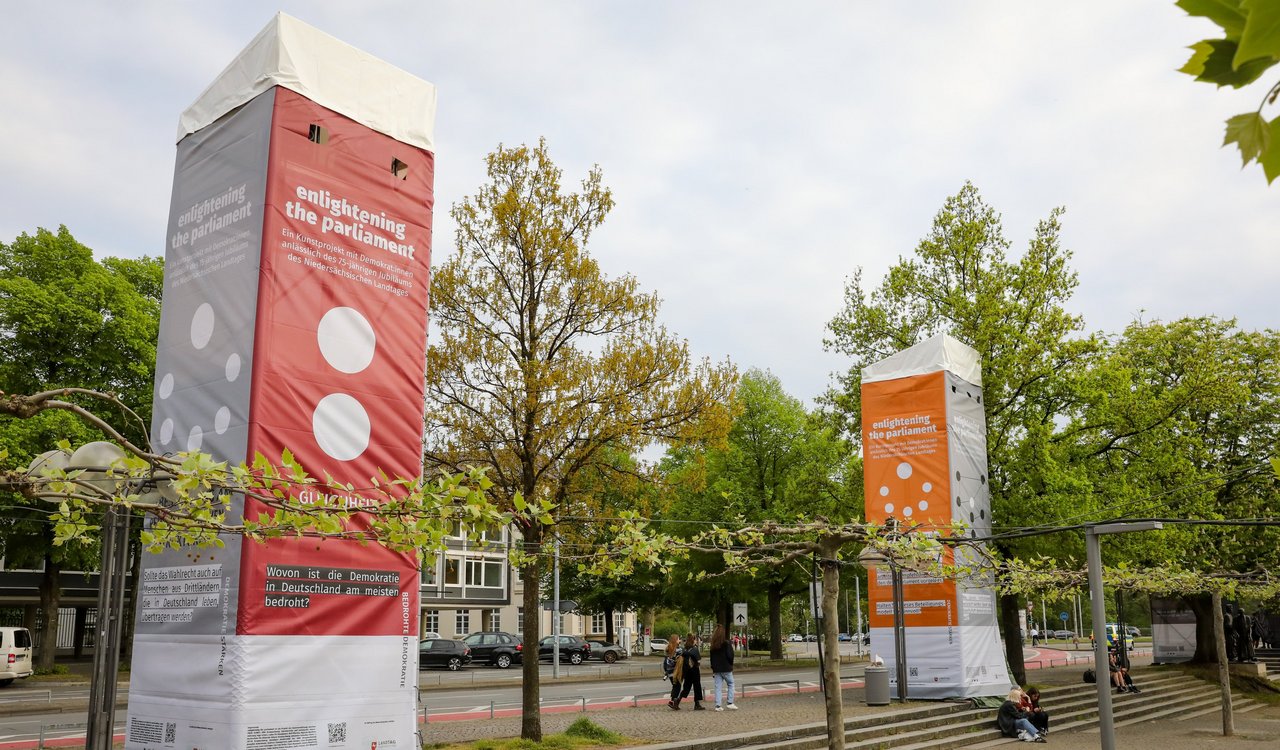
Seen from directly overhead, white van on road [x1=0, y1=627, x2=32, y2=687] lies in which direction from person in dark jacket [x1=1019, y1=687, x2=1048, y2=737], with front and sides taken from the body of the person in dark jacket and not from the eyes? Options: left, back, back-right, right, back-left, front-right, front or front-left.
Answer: back-right

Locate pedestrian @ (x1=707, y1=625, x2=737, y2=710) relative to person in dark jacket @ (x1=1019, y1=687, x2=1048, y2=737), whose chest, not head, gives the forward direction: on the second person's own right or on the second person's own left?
on the second person's own right

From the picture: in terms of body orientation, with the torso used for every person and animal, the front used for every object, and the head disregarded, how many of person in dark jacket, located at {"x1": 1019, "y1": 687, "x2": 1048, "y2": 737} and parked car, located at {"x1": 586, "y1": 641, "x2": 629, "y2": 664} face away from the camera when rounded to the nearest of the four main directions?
0

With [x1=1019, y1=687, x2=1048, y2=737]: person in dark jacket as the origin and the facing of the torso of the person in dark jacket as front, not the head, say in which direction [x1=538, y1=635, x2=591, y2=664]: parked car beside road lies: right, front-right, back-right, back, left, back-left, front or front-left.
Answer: back

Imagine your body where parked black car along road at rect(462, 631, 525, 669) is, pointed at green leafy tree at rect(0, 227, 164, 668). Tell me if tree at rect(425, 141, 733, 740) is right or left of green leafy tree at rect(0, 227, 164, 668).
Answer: left

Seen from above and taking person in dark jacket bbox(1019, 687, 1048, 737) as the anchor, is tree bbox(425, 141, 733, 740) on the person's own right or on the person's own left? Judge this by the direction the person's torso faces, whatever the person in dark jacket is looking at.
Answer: on the person's own right
